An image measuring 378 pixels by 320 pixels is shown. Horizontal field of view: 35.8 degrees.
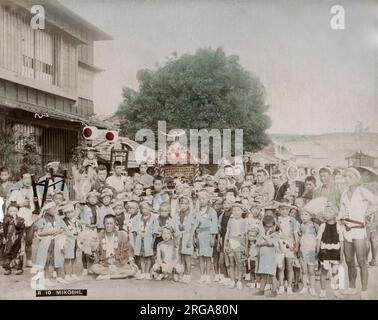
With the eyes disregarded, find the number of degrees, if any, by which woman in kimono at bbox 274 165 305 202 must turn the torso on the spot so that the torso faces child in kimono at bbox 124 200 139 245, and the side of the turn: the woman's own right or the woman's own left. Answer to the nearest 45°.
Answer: approximately 90° to the woman's own right

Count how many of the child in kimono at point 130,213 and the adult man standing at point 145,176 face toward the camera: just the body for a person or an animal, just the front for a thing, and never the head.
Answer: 2

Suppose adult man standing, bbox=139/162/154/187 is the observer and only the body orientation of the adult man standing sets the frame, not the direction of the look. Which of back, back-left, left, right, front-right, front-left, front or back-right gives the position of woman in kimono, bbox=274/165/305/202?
left

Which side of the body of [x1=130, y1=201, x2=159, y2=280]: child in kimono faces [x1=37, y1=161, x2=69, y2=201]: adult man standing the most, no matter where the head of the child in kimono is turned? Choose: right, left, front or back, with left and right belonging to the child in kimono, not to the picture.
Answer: right

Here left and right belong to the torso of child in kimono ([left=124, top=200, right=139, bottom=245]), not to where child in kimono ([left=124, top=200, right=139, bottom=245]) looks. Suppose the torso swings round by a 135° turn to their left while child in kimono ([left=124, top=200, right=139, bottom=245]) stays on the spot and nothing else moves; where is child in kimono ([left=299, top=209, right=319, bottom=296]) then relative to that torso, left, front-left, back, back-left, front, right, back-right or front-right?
front-right

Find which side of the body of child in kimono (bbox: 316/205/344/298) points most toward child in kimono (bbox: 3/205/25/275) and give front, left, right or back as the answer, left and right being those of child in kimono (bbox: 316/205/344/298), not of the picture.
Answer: right

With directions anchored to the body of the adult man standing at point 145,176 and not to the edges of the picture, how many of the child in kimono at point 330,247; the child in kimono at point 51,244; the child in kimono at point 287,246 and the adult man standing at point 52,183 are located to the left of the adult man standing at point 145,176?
2

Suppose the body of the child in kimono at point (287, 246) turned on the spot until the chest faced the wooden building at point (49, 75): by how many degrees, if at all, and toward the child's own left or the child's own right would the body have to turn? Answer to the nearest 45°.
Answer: approximately 90° to the child's own right
